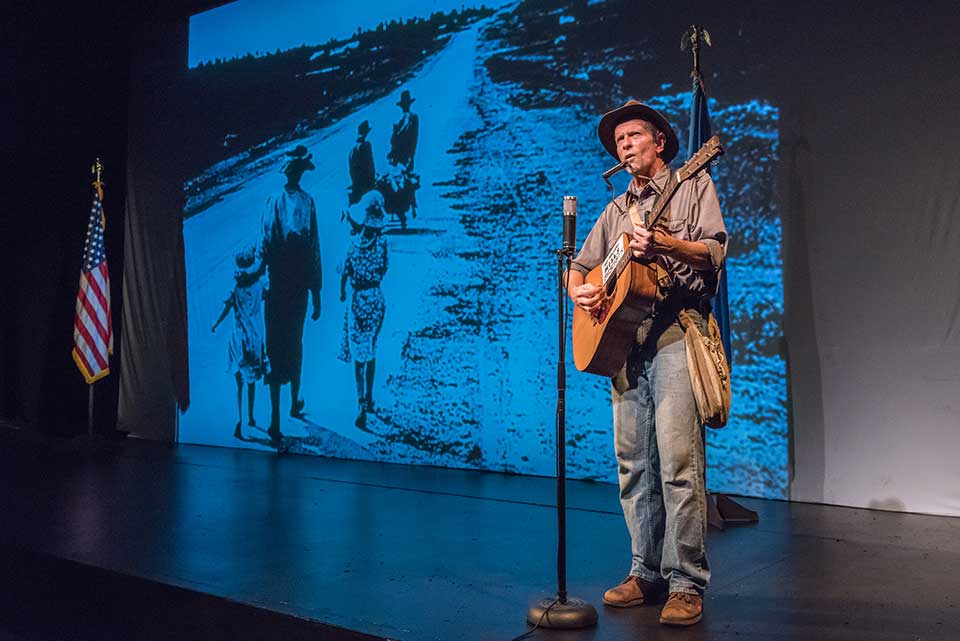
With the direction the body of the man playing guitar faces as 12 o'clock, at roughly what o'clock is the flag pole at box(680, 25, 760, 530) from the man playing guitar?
The flag pole is roughly at 5 o'clock from the man playing guitar.

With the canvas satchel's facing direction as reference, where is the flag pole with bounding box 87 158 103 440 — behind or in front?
behind

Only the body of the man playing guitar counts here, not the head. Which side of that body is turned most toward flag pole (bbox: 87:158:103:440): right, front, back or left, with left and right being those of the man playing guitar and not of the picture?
right

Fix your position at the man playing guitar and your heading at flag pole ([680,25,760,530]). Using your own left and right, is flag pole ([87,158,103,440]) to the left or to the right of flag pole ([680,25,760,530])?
left

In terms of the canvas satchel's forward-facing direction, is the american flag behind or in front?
behind

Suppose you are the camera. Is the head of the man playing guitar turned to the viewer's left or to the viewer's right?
to the viewer's left

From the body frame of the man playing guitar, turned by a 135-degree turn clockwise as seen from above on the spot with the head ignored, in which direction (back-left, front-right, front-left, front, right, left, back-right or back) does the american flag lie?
front-left
